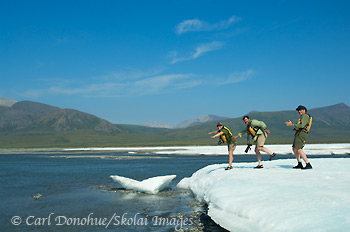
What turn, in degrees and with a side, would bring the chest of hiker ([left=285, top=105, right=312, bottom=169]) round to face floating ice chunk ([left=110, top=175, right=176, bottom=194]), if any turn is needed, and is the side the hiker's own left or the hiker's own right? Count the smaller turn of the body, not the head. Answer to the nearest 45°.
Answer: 0° — they already face it

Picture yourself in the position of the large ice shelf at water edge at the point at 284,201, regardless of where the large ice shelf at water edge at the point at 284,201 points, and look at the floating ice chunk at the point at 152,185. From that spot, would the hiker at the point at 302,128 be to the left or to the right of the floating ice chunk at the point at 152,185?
right

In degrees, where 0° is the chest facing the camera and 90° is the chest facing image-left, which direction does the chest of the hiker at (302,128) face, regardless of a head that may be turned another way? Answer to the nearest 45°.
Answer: approximately 90°
